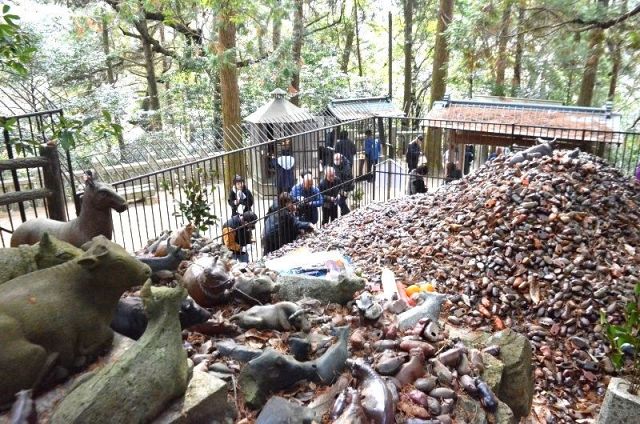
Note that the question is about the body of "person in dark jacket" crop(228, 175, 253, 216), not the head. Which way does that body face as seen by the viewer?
toward the camera

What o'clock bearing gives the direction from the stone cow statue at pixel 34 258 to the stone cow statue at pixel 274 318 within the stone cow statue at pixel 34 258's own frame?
the stone cow statue at pixel 274 318 is roughly at 12 o'clock from the stone cow statue at pixel 34 258.

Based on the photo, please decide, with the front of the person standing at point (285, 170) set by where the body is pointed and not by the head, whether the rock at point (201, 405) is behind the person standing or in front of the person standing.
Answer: behind

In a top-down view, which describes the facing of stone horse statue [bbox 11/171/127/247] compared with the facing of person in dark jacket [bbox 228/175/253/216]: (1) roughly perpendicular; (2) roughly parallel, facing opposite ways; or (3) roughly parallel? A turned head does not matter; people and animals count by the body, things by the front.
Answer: roughly perpendicular

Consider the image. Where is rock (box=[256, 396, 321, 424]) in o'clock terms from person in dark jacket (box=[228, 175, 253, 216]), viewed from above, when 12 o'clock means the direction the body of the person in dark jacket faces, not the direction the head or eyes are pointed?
The rock is roughly at 12 o'clock from the person in dark jacket.

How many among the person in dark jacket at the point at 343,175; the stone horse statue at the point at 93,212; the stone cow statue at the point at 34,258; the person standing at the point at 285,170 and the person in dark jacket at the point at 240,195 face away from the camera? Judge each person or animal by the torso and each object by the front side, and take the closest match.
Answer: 1

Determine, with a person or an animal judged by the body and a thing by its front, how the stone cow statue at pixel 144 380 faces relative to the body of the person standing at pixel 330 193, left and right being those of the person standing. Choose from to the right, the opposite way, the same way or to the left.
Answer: the opposite way

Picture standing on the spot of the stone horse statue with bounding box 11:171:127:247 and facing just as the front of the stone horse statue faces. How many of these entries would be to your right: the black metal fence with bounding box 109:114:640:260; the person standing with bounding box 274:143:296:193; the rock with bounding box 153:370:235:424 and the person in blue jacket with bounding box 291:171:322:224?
1

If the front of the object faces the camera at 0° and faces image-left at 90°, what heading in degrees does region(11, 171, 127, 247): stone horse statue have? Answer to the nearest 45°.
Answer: approximately 270°

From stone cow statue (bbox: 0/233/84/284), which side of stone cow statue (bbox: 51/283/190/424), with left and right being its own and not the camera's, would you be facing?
left

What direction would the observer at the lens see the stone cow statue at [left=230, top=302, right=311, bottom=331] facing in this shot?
facing to the right of the viewer

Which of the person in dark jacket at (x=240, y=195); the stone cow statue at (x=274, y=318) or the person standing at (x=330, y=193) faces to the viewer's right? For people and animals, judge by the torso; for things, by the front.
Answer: the stone cow statue

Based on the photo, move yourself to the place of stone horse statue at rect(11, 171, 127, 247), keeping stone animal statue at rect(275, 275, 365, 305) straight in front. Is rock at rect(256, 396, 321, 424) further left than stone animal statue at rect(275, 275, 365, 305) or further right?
right
